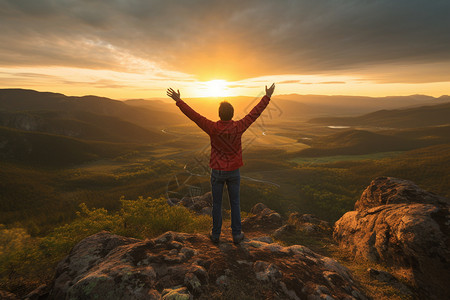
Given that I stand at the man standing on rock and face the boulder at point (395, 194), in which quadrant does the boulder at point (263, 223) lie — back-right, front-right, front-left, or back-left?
front-left

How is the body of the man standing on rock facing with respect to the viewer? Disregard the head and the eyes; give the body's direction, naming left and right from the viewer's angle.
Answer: facing away from the viewer

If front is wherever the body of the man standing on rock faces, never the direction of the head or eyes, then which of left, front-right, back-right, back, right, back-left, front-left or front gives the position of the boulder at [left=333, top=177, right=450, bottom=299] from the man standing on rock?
right

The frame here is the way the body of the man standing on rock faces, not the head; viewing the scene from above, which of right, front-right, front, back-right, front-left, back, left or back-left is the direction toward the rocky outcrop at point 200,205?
front

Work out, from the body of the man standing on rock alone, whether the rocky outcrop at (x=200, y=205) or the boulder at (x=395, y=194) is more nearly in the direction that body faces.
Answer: the rocky outcrop

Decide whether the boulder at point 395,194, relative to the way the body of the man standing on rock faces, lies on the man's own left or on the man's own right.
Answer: on the man's own right

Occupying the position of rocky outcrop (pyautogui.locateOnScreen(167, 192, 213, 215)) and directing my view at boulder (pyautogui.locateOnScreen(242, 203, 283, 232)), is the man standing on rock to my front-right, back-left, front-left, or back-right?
front-right

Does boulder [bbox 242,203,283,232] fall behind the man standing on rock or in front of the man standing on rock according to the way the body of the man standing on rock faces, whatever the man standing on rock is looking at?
in front

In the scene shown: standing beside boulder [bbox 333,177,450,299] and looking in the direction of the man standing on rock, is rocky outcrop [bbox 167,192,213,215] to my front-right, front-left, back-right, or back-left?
front-right
